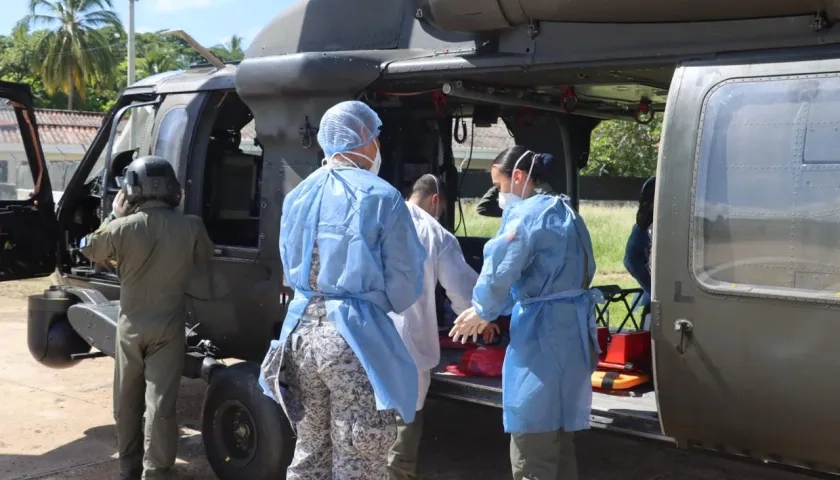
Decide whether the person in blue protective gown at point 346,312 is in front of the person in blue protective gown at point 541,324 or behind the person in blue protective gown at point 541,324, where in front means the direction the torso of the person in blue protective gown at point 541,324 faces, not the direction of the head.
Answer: in front

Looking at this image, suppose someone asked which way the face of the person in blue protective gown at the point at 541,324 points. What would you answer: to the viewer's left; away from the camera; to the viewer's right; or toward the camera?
to the viewer's left

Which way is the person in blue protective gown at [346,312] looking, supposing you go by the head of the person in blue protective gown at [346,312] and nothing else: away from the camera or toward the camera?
away from the camera

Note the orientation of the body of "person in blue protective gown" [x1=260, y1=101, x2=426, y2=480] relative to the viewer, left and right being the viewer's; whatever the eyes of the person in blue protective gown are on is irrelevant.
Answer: facing away from the viewer and to the right of the viewer

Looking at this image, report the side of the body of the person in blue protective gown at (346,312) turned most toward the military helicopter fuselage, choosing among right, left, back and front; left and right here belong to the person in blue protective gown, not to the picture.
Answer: front

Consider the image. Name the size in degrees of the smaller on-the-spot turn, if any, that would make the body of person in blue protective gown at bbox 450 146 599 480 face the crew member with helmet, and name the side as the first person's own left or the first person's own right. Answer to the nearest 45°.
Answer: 0° — they already face them

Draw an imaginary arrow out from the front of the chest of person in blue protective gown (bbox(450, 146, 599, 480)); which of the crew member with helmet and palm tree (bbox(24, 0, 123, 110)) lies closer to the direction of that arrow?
the crew member with helmet

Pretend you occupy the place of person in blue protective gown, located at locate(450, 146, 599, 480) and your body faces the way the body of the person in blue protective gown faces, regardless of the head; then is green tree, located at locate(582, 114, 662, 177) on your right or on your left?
on your right

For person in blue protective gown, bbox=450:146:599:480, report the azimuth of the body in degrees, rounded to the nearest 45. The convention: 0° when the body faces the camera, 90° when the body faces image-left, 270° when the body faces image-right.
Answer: approximately 90°

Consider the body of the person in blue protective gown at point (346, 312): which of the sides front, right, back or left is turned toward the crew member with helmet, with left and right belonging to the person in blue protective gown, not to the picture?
left

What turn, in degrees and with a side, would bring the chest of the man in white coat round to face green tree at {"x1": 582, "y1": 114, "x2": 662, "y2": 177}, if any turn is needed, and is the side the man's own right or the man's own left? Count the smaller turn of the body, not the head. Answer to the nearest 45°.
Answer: approximately 45° to the man's own left

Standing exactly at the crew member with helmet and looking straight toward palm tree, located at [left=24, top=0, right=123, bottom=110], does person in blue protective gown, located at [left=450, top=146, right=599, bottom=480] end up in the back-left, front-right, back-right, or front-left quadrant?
back-right

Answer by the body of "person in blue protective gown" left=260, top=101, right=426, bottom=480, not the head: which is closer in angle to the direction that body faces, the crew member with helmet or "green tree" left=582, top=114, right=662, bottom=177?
the green tree
